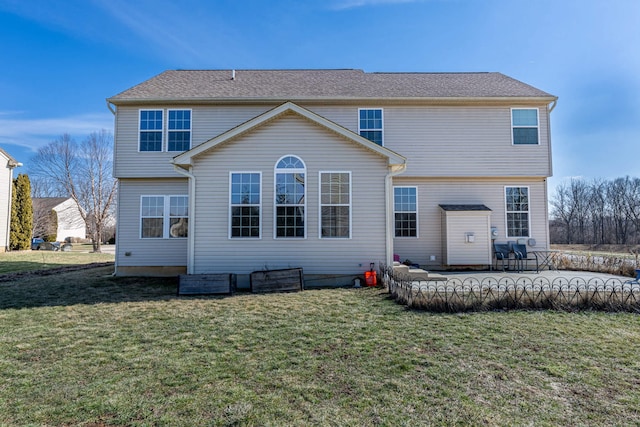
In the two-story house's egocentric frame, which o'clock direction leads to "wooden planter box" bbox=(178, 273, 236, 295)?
The wooden planter box is roughly at 8 o'clock from the two-story house.

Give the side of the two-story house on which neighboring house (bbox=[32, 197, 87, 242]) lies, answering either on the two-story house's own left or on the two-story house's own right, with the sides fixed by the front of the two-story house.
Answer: on the two-story house's own left

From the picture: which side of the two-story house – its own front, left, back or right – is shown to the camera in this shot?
back

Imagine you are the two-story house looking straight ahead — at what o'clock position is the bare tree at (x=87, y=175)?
The bare tree is roughly at 10 o'clock from the two-story house.

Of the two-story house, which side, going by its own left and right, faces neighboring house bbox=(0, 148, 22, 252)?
left

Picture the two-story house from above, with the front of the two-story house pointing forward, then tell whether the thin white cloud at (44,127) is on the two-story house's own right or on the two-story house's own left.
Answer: on the two-story house's own left
